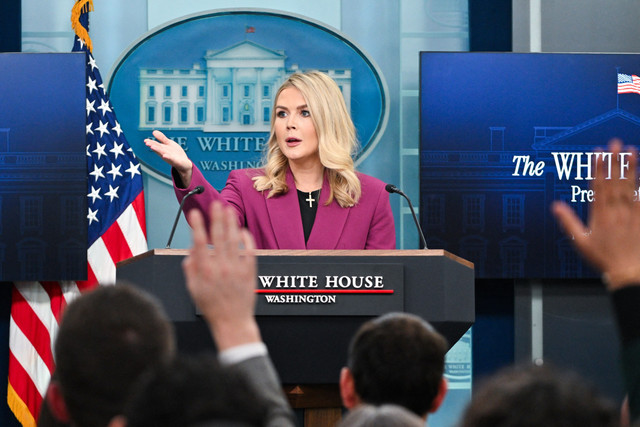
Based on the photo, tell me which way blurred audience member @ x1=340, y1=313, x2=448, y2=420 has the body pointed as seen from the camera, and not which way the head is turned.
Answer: away from the camera

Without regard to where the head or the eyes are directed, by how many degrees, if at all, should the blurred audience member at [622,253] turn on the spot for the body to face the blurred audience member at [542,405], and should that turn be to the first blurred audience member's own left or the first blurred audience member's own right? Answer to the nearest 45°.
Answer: approximately 180°

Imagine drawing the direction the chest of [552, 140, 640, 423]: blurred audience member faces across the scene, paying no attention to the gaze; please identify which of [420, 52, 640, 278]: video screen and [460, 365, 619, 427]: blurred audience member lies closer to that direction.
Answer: the video screen

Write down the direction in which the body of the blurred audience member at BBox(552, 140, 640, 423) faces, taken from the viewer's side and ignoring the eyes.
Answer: away from the camera

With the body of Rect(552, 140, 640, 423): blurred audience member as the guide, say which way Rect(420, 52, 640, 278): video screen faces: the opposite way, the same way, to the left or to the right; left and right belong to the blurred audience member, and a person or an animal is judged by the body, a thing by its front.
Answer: the opposite way

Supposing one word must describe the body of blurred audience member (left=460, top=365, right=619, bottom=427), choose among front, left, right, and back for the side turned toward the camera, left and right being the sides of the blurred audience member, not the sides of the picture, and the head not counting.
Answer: back

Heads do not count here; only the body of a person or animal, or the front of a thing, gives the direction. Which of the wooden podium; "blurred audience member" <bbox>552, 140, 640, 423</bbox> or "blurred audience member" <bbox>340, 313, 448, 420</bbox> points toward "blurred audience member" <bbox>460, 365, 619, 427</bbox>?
the wooden podium

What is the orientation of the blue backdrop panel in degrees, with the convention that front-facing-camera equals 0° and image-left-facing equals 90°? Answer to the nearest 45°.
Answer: approximately 0°

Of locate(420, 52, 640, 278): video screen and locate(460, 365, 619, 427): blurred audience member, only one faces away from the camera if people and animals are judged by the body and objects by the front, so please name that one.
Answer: the blurred audience member

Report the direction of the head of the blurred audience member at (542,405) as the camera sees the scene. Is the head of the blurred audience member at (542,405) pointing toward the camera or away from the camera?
away from the camera

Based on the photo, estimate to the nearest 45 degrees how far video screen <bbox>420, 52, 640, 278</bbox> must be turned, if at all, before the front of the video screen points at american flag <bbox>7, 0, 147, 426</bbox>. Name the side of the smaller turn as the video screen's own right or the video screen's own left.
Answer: approximately 90° to the video screen's own right

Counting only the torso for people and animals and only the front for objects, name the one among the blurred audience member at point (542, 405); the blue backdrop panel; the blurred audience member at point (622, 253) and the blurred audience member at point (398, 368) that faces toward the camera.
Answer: the blue backdrop panel
